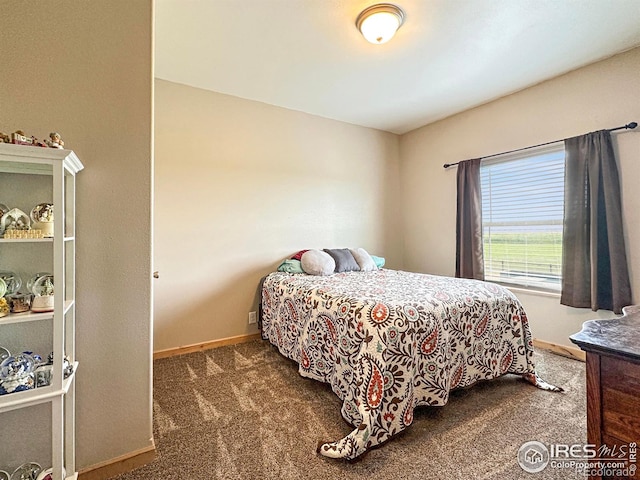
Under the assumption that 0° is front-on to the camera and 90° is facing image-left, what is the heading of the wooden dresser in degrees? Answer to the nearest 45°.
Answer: approximately 45°

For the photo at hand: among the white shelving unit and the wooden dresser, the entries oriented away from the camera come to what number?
0

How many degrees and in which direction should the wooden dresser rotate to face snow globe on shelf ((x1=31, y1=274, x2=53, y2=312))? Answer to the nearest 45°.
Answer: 0° — it already faces it

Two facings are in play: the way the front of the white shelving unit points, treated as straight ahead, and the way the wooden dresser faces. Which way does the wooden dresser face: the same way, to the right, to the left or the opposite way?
the opposite way

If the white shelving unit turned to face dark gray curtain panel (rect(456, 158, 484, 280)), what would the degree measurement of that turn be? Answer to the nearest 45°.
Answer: approximately 45° to its left

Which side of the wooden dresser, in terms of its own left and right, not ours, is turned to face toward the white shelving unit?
front

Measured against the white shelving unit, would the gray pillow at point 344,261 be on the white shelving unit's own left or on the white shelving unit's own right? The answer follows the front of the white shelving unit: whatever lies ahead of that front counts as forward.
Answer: on the white shelving unit's own left

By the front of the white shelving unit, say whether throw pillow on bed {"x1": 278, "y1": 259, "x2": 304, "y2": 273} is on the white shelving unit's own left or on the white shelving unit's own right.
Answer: on the white shelving unit's own left

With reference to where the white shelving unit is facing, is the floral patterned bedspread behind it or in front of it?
in front

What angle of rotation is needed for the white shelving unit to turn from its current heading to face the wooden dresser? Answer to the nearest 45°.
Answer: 0° — it already faces it

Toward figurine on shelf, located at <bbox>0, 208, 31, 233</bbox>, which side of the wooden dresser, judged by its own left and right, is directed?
front

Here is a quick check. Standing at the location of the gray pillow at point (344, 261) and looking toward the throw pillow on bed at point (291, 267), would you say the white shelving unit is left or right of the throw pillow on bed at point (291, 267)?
left

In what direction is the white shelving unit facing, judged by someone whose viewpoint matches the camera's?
facing the viewer and to the right of the viewer
